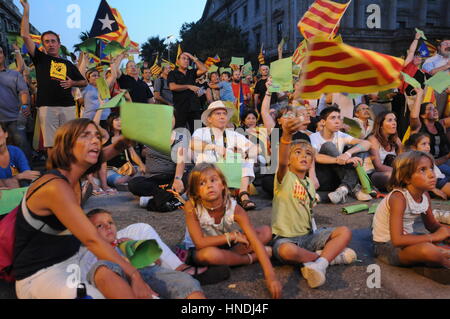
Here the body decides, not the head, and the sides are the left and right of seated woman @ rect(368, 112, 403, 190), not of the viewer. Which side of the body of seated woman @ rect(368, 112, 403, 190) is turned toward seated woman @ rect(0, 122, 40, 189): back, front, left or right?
right

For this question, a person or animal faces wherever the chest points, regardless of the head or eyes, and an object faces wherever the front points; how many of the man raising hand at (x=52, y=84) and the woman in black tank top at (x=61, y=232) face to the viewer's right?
1

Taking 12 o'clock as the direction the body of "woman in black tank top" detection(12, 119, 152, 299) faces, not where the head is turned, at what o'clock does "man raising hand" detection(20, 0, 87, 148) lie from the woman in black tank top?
The man raising hand is roughly at 9 o'clock from the woman in black tank top.

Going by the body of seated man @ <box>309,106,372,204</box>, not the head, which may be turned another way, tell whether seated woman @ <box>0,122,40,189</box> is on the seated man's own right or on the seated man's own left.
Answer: on the seated man's own right

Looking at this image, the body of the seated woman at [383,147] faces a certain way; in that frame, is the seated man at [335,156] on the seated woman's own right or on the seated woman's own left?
on the seated woman's own right

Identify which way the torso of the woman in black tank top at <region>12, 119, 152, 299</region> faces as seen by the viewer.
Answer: to the viewer's right
